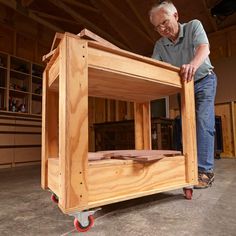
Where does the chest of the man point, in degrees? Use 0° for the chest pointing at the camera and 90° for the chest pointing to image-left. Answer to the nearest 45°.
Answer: approximately 45°

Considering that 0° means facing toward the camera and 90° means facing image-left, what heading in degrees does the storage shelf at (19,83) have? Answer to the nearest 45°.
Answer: approximately 315°

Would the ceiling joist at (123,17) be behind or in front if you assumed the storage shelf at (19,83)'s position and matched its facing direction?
in front

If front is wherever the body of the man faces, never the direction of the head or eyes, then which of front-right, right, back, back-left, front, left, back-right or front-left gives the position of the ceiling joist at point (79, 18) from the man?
right

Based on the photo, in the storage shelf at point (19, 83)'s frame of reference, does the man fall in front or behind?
in front
